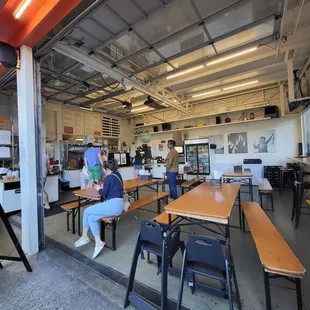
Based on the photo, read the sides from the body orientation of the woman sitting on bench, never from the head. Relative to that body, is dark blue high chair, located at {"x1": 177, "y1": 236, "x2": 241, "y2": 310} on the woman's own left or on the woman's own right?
on the woman's own left

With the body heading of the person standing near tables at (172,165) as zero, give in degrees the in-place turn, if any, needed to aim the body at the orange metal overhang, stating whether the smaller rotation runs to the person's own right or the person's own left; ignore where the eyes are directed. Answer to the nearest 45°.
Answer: approximately 90° to the person's own left

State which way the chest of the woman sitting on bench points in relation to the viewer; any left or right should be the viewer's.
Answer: facing to the left of the viewer

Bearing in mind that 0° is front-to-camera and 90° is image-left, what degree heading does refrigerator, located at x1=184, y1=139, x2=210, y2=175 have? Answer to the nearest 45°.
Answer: approximately 0°

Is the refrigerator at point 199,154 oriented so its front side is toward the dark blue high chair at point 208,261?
yes

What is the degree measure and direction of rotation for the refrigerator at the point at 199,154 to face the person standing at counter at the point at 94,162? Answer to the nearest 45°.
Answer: approximately 45° to its right

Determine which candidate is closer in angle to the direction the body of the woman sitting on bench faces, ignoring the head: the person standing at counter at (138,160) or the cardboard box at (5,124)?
the cardboard box
